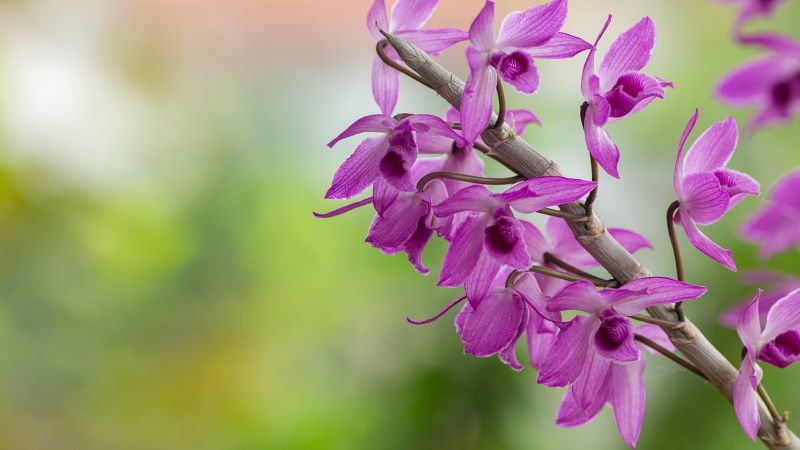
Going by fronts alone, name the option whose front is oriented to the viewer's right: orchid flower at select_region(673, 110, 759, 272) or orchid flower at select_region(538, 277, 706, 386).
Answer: orchid flower at select_region(673, 110, 759, 272)

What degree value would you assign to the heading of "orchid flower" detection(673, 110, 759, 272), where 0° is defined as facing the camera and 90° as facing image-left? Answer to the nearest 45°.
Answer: approximately 270°

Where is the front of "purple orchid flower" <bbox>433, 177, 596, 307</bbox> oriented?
toward the camera

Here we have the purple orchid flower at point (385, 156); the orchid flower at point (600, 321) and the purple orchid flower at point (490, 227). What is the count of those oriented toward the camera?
3

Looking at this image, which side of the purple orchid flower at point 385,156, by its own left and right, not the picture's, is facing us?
front
